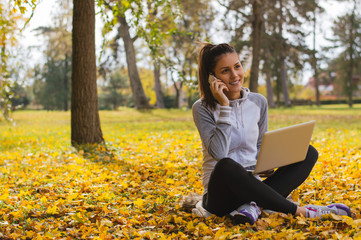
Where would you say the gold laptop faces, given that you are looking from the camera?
facing away from the viewer and to the left of the viewer

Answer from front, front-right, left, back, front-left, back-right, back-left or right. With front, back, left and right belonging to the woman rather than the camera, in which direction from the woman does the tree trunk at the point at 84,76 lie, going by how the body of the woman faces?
back

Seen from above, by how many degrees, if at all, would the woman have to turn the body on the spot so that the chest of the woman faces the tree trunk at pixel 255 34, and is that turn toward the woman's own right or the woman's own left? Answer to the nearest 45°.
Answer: approximately 135° to the woman's own left

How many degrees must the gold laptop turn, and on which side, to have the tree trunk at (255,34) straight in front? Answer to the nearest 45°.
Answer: approximately 45° to its right

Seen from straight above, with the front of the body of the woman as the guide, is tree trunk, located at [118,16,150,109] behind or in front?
behind

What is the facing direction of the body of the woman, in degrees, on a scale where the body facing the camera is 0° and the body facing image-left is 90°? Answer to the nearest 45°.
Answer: approximately 315°
